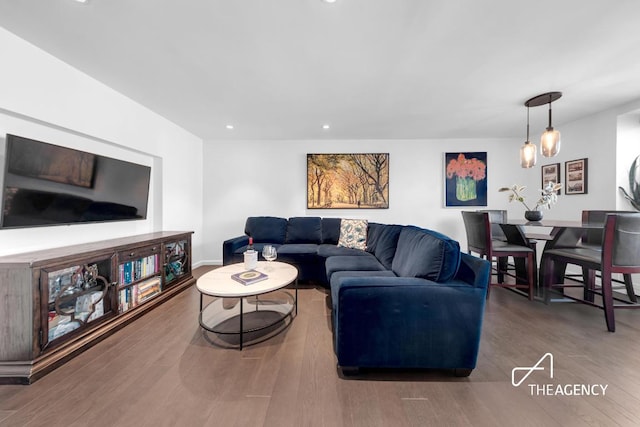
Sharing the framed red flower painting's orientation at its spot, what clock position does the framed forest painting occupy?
The framed forest painting is roughly at 2 o'clock from the framed red flower painting.

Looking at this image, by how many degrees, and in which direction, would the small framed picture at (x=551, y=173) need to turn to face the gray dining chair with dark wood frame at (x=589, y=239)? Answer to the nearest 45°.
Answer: approximately 45° to its left

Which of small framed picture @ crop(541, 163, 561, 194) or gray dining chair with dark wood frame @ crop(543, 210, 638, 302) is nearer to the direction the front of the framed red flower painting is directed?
the gray dining chair with dark wood frame

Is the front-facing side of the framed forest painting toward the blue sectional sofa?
yes

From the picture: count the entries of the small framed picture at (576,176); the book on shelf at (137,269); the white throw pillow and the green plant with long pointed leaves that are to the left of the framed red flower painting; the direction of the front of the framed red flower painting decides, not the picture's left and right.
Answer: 2

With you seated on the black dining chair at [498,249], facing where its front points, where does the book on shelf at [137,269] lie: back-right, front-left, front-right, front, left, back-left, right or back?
back

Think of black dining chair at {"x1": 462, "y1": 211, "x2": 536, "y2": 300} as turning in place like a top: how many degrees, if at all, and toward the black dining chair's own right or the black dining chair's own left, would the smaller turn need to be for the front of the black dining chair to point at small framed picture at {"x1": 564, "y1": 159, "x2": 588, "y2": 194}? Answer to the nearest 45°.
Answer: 0° — it already faces it

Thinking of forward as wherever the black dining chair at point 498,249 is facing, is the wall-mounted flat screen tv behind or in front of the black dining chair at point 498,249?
behind

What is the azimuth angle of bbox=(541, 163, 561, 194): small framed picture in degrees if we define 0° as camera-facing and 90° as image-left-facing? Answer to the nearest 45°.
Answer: approximately 45°
